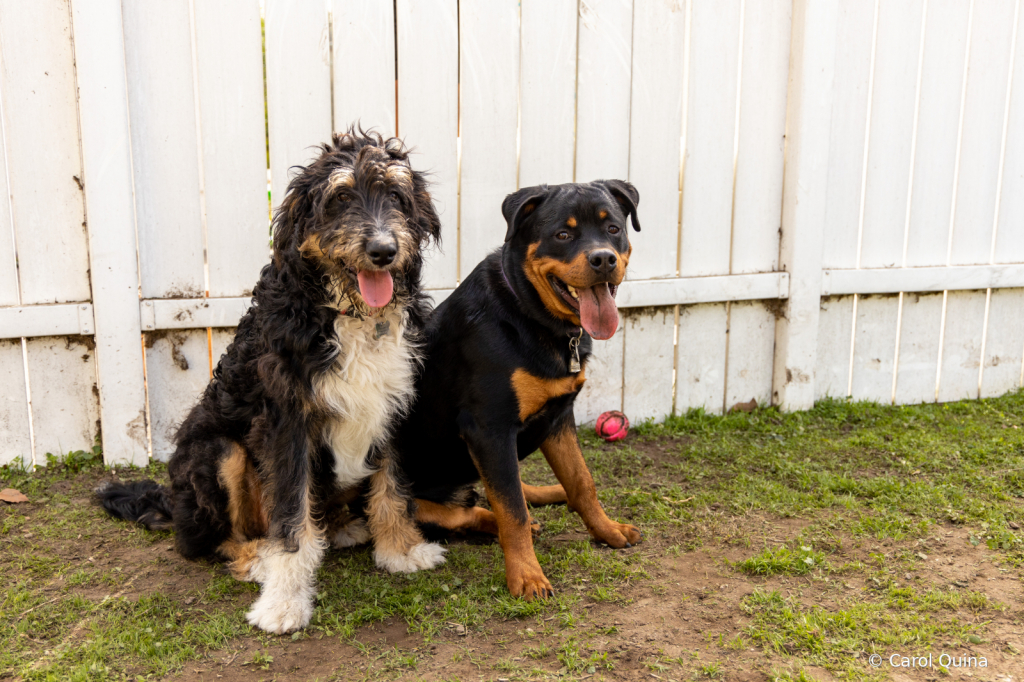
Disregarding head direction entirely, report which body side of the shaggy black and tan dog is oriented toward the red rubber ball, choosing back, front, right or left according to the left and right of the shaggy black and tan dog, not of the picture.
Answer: left

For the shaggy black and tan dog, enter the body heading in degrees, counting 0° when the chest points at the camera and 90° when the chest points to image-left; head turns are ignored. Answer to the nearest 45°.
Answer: approximately 315°

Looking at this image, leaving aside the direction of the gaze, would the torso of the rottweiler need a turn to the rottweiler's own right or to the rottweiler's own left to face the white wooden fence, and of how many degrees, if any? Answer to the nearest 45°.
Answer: approximately 135° to the rottweiler's own left

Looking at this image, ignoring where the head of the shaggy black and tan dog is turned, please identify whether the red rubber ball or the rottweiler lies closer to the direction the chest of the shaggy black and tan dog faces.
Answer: the rottweiler
